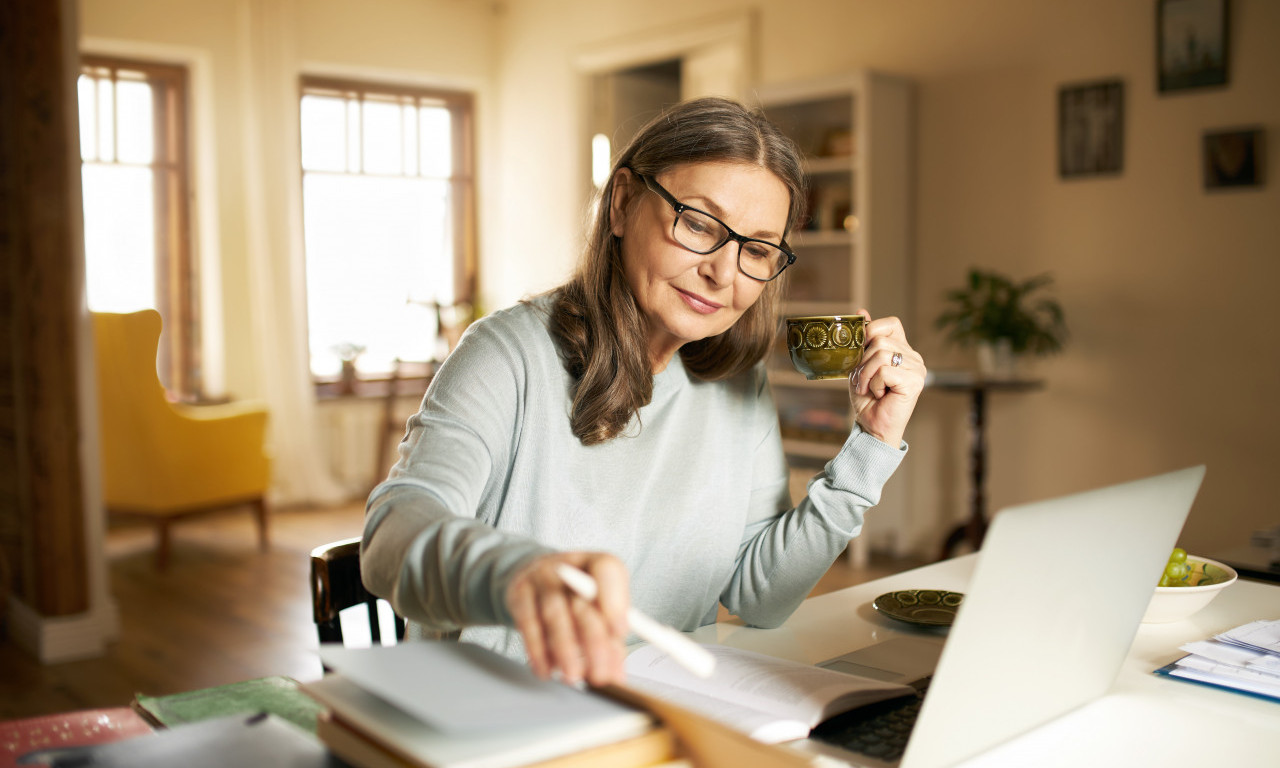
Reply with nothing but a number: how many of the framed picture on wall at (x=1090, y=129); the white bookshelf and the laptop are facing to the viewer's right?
0

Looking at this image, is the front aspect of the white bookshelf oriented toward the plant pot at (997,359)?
no

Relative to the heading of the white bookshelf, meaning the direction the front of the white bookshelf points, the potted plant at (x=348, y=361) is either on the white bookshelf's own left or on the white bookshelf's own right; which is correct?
on the white bookshelf's own right

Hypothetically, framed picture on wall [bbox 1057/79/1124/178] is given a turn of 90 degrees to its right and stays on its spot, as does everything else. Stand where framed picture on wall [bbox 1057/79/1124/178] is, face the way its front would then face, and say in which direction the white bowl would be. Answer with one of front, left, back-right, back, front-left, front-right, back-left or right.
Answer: back-left

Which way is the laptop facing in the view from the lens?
facing away from the viewer and to the left of the viewer

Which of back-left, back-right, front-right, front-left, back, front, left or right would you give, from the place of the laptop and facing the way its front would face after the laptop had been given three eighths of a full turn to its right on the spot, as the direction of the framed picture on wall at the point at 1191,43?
left

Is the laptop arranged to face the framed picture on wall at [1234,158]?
no

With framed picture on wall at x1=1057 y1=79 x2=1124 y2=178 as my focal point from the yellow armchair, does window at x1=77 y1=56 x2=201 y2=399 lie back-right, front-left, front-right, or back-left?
back-left

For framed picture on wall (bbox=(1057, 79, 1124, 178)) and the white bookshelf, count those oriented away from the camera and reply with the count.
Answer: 0

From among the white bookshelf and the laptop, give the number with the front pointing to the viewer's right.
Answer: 0

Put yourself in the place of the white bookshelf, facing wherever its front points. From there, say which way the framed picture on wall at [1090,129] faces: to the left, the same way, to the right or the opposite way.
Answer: the same way

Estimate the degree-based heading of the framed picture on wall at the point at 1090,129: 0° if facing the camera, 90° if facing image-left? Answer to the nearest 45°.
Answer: approximately 45°
